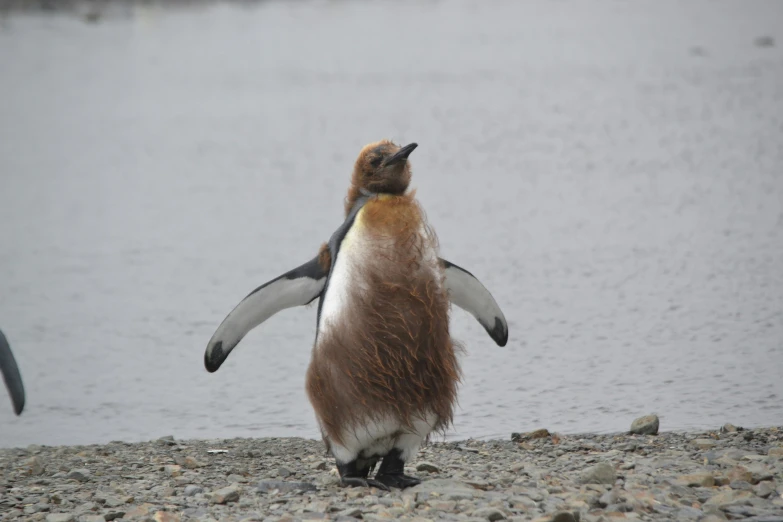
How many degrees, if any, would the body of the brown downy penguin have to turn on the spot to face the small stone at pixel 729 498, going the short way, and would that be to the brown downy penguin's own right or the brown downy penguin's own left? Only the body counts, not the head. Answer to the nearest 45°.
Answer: approximately 45° to the brown downy penguin's own left

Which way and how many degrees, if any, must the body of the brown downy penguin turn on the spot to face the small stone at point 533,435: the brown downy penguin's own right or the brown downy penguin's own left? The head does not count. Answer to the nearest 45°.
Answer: approximately 90° to the brown downy penguin's own left

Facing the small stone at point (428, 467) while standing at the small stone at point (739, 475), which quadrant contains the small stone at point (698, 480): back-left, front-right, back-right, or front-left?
front-left

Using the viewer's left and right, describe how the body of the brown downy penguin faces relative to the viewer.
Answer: facing the viewer and to the right of the viewer

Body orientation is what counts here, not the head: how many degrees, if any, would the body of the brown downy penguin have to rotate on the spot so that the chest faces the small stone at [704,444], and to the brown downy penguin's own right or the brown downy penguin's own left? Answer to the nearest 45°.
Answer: approximately 90° to the brown downy penguin's own left

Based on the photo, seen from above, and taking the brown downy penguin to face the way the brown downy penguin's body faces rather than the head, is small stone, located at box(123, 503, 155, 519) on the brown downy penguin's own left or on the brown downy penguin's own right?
on the brown downy penguin's own right

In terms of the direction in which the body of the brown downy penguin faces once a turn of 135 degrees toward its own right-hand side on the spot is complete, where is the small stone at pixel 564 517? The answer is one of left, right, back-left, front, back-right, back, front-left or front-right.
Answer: back-left

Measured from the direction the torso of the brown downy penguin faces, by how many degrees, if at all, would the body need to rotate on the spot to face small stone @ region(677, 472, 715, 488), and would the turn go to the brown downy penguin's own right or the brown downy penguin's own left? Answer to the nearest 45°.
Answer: approximately 45° to the brown downy penguin's own left

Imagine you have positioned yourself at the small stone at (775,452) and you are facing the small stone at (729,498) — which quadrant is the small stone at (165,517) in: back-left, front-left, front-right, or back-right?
front-right
